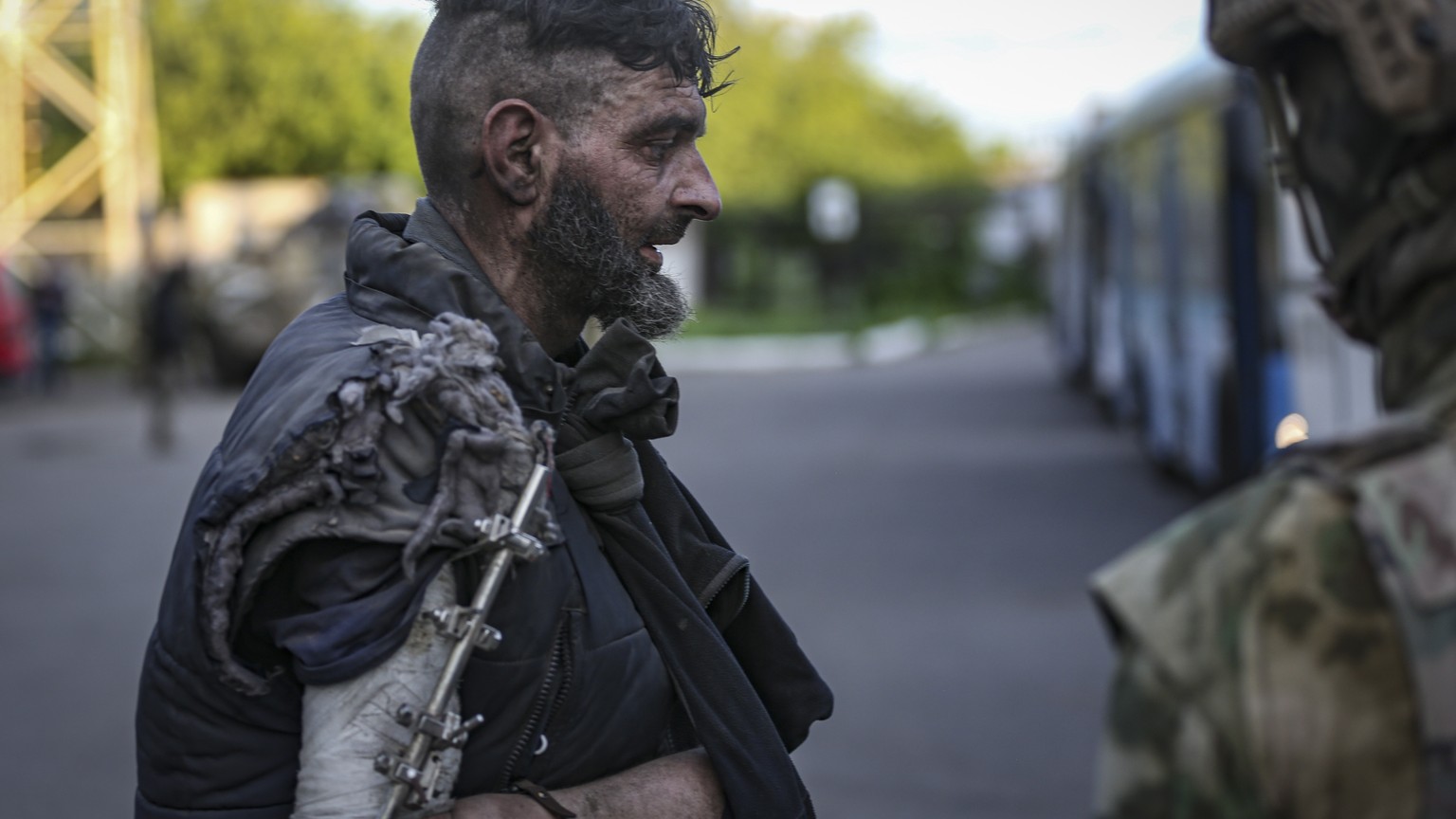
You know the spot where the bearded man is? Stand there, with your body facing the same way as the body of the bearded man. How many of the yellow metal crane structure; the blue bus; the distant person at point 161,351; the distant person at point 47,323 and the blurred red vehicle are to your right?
0

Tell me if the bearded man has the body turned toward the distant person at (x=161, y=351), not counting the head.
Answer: no

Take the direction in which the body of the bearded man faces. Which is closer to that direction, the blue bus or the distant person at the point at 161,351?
the blue bus

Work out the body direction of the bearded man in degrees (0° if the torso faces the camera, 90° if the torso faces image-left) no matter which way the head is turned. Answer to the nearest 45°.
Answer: approximately 270°

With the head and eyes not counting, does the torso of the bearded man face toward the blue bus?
no

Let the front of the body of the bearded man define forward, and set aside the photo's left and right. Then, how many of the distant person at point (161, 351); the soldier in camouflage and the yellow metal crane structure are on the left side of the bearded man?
2

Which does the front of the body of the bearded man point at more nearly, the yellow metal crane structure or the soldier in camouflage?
the soldier in camouflage

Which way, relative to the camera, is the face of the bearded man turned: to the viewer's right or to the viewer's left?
to the viewer's right

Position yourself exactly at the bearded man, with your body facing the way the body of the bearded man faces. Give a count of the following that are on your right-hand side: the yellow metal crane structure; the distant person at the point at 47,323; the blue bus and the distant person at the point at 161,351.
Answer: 0

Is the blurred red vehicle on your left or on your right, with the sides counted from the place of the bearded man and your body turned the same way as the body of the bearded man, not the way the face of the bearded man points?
on your left

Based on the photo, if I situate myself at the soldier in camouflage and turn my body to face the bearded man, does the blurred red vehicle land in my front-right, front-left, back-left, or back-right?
front-right

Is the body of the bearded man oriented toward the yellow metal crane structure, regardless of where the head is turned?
no

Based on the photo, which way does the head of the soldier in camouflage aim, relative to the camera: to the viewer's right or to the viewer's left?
to the viewer's left
